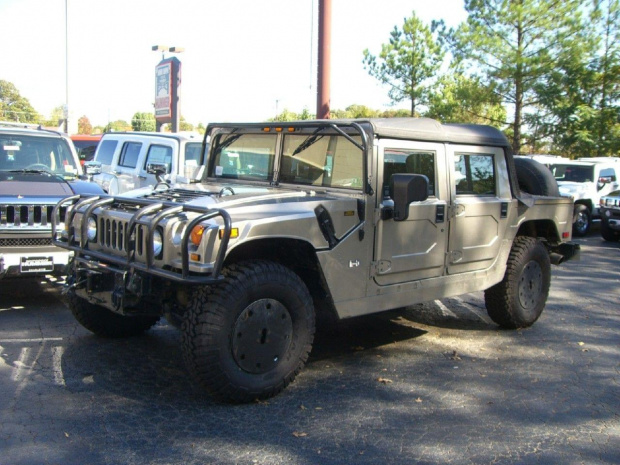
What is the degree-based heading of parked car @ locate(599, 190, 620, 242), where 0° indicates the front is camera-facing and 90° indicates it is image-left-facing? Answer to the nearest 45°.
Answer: approximately 45°

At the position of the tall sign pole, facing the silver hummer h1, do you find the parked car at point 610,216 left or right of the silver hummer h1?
left

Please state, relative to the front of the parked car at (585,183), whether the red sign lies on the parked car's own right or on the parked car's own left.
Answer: on the parked car's own right

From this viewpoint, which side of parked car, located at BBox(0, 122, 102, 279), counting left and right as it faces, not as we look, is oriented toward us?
front

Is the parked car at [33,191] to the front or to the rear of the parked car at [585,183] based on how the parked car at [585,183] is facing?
to the front

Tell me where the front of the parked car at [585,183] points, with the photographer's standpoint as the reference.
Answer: facing the viewer and to the left of the viewer

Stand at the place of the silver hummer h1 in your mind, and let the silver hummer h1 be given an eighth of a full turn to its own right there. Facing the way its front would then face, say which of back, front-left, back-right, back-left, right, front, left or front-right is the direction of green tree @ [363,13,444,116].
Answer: right

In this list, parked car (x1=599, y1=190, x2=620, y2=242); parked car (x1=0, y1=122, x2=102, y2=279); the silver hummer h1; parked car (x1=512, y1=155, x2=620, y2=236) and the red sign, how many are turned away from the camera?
0

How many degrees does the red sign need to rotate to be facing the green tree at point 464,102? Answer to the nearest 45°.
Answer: approximately 135° to its left

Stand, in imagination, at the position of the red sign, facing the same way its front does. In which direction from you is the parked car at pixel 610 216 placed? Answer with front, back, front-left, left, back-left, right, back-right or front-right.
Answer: left

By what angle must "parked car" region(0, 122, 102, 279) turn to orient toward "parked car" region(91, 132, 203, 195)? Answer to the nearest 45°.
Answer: approximately 180°

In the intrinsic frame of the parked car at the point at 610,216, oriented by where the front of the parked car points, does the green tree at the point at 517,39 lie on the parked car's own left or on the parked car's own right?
on the parked car's own right

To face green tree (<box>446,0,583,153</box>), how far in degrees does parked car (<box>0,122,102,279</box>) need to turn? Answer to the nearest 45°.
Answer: approximately 135° to its left

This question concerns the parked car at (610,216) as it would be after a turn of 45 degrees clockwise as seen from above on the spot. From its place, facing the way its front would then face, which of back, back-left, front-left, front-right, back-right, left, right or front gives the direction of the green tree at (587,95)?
right

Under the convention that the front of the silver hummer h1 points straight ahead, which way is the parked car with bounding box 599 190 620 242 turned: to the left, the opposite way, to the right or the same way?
the same way

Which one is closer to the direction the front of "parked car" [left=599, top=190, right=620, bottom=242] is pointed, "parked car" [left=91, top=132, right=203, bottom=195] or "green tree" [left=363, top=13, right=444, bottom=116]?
the parked car
